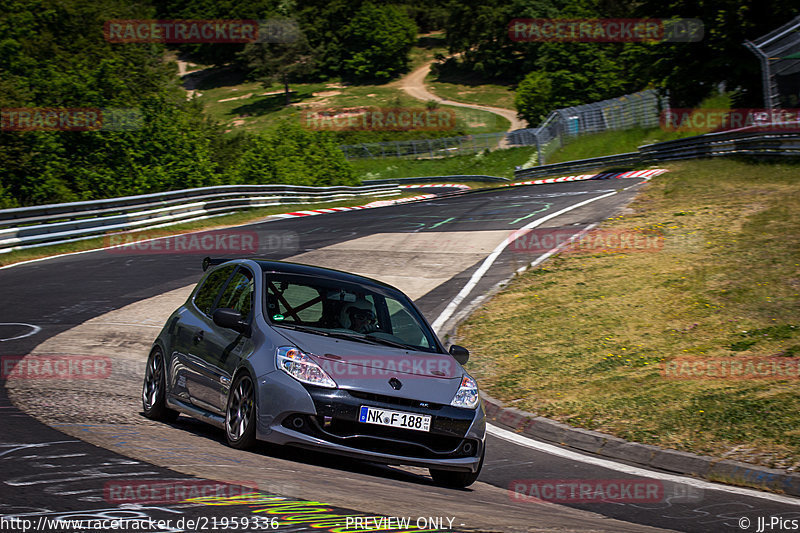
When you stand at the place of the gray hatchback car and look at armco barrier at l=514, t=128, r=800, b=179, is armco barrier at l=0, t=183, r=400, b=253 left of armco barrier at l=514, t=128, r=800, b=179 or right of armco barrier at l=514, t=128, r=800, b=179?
left

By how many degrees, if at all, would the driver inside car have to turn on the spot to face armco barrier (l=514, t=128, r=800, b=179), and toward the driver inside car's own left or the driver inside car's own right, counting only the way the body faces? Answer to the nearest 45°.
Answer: approximately 90° to the driver inside car's own left

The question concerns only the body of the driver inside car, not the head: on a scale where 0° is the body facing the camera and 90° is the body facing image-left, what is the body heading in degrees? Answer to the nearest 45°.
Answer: approximately 315°

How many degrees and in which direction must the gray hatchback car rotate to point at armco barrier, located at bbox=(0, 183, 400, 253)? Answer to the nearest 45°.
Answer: approximately 135° to its left

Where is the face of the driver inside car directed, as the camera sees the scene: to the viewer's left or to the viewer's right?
to the viewer's right

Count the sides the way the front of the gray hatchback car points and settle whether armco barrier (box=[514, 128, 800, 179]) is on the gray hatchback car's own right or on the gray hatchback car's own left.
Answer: on the gray hatchback car's own left

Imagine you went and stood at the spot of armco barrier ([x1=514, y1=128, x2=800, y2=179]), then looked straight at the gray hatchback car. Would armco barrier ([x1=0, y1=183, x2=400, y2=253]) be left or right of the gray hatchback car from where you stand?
right

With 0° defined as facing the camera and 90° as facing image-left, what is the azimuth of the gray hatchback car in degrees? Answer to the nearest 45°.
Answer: approximately 315°

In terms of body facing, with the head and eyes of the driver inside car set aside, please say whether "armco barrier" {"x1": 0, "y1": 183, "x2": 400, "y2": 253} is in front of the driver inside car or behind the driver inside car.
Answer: behind
